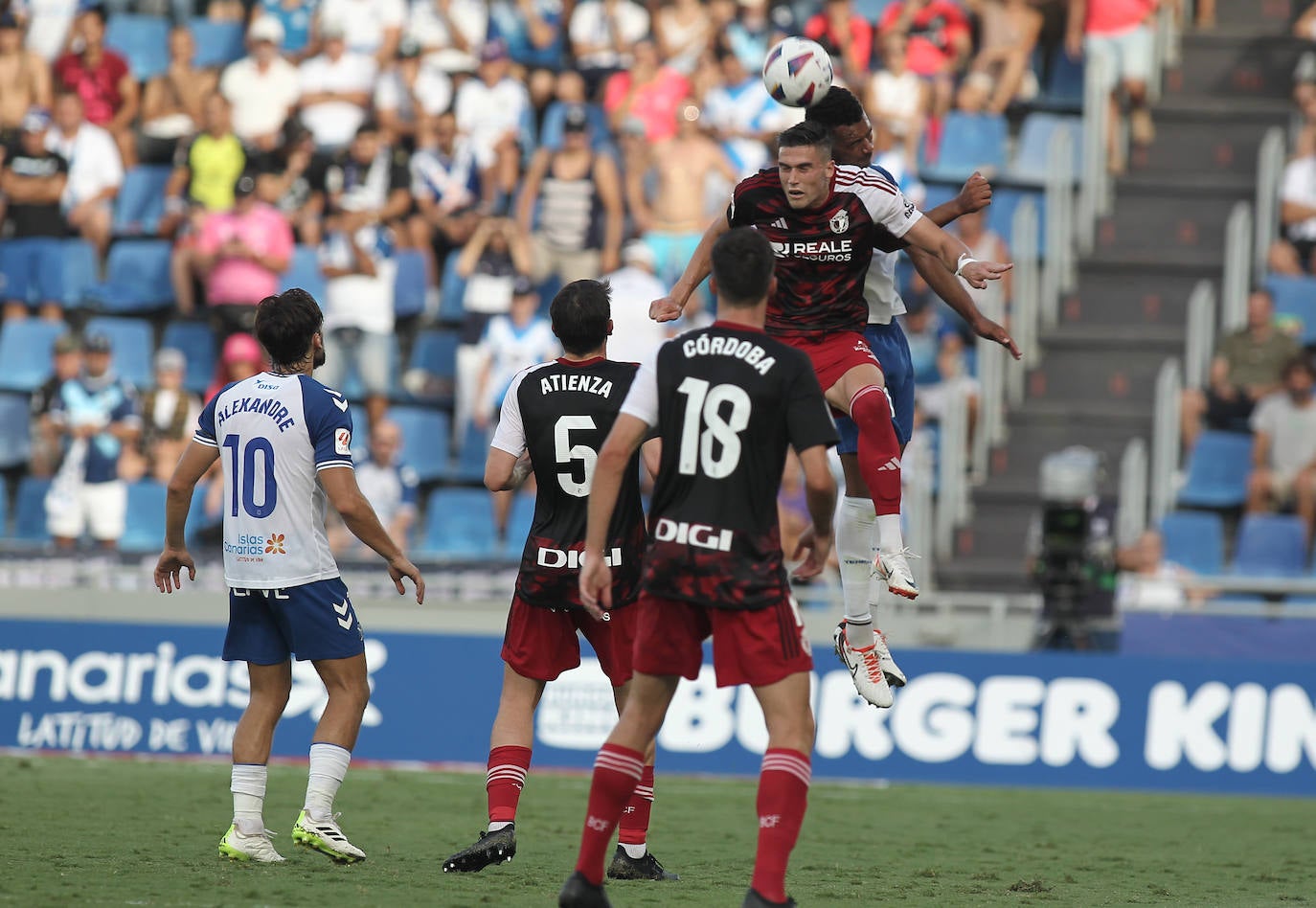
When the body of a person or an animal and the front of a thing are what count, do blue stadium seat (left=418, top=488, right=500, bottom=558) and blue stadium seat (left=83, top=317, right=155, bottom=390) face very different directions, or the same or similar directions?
same or similar directions

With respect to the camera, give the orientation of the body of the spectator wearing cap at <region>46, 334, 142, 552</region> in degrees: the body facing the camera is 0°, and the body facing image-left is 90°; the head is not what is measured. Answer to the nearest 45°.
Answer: approximately 0°

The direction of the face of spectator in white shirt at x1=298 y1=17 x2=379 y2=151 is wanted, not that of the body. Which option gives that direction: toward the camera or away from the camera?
toward the camera

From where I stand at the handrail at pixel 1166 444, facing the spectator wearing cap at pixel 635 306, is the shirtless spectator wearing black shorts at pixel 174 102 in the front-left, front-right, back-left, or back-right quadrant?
front-right

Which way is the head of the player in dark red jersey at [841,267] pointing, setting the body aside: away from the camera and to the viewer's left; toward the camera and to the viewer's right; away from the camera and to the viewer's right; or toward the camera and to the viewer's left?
toward the camera and to the viewer's left

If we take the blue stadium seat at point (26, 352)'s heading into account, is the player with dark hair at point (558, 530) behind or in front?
in front

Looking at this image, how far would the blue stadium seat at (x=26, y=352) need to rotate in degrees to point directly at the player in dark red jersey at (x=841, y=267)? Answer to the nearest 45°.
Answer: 0° — it already faces them

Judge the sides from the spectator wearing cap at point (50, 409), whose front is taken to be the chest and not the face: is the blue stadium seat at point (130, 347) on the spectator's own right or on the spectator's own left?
on the spectator's own left

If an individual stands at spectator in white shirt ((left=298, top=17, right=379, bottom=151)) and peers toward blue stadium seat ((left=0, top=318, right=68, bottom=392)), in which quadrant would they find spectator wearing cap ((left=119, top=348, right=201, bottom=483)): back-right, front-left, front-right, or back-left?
front-left

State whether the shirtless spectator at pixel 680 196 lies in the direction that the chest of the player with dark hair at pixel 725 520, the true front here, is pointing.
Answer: yes

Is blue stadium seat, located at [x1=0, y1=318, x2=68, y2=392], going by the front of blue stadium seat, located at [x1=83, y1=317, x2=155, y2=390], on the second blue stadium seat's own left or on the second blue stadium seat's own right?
on the second blue stadium seat's own right

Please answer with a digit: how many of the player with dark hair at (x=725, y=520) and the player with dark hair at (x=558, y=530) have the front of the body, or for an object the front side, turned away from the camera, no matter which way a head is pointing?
2

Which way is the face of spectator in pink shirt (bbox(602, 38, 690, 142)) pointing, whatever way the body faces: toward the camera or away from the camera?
toward the camera

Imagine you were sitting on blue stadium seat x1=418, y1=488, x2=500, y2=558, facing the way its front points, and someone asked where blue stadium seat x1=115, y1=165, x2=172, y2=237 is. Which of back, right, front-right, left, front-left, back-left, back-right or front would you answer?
back-right

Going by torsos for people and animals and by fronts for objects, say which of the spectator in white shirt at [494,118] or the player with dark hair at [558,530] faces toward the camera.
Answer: the spectator in white shirt

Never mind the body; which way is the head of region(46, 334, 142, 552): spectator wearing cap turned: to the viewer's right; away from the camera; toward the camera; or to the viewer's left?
toward the camera

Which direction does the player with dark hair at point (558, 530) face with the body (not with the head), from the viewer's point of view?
away from the camera

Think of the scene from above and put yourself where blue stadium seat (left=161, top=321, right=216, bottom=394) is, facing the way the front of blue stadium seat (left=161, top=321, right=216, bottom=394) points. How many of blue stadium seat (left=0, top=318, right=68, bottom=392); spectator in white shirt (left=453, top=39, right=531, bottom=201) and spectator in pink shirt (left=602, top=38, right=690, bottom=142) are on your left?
2

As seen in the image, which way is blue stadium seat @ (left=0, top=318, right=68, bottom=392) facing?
toward the camera
